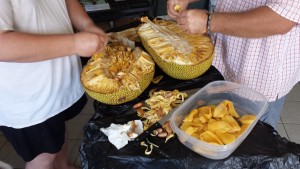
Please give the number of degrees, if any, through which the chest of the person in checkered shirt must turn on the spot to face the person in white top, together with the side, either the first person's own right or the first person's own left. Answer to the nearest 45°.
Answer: approximately 45° to the first person's own left

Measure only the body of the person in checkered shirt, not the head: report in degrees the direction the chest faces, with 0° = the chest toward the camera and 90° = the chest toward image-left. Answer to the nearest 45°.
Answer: approximately 90°
